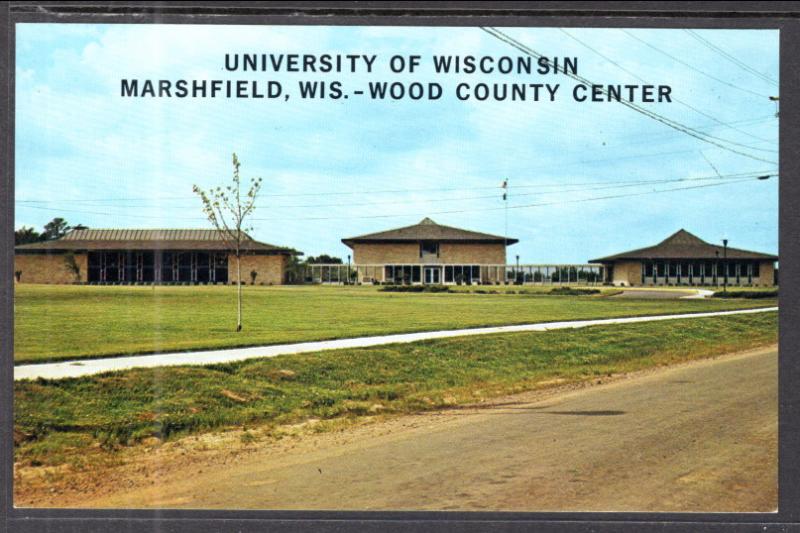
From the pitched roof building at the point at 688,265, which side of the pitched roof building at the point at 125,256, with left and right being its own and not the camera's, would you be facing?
left

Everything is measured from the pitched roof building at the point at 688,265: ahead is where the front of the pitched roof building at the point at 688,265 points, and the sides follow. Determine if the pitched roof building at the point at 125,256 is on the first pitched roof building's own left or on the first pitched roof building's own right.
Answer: on the first pitched roof building's own right

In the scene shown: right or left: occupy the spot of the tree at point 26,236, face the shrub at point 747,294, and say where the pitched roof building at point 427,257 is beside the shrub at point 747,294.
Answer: left

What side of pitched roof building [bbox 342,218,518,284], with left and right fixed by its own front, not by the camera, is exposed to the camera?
front

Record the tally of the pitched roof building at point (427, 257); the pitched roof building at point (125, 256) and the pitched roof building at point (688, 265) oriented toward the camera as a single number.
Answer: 3

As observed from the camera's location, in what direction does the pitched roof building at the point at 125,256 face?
facing the viewer

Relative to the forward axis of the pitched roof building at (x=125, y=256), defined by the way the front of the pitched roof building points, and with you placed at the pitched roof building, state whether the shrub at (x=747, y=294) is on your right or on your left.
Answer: on your left

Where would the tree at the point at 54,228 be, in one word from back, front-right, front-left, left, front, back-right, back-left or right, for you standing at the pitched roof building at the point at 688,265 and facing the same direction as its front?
front-right
